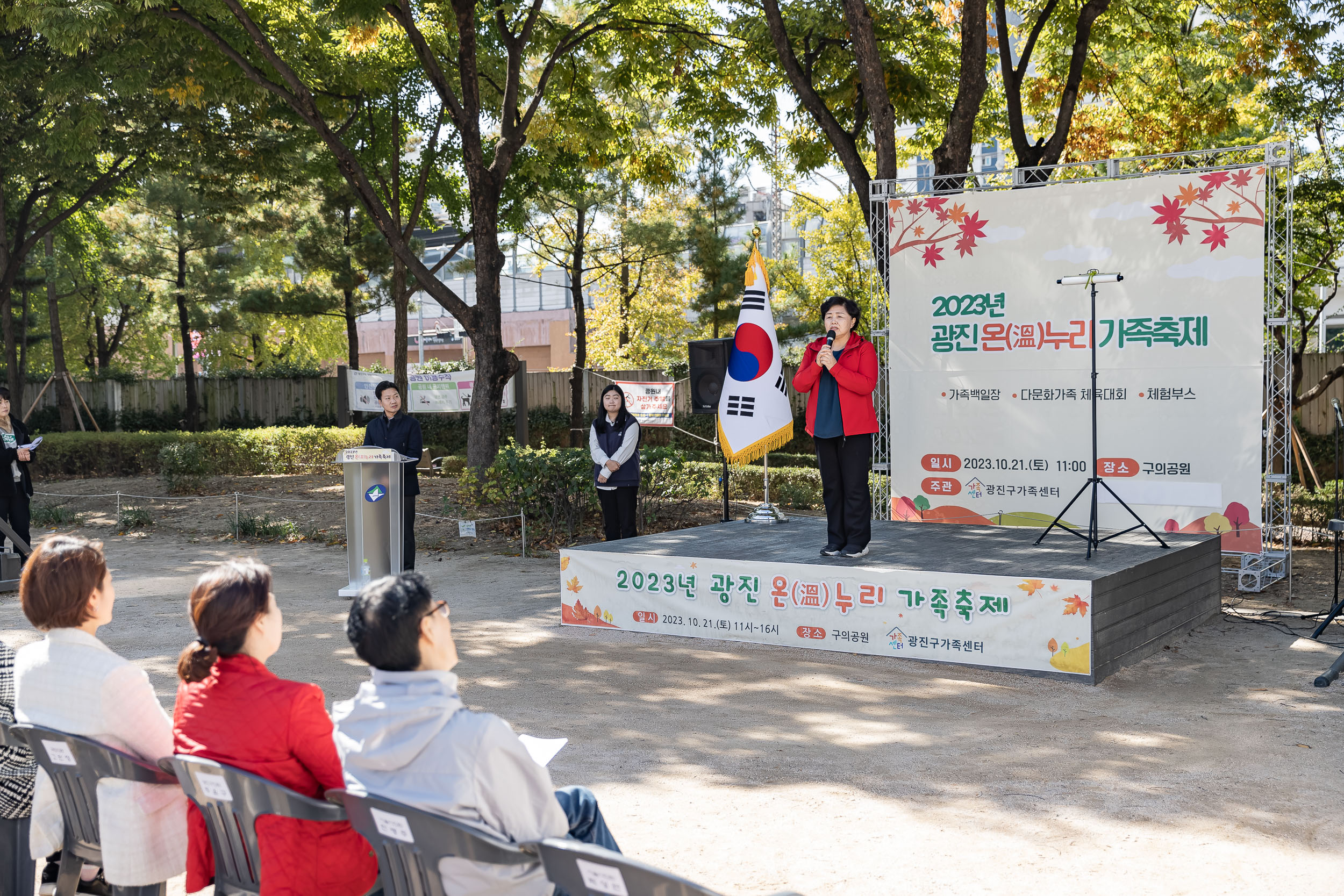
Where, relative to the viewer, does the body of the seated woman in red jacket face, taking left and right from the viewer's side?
facing away from the viewer and to the right of the viewer

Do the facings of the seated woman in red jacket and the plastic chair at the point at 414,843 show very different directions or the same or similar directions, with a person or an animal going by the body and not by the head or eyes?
same or similar directions

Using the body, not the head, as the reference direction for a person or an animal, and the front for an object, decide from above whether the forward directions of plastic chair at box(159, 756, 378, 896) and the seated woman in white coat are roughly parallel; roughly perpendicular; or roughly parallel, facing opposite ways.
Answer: roughly parallel

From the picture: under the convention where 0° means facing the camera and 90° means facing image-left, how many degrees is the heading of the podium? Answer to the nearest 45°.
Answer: approximately 0°

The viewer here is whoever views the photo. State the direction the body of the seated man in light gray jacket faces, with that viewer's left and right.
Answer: facing away from the viewer and to the right of the viewer

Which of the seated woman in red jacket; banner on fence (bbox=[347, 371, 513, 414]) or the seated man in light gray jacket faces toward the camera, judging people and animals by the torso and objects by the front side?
the banner on fence

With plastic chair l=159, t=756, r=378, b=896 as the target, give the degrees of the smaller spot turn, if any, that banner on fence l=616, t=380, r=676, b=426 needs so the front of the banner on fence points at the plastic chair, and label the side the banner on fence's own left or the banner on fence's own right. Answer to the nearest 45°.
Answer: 0° — it already faces it

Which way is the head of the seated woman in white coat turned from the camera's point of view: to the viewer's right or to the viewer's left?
to the viewer's right

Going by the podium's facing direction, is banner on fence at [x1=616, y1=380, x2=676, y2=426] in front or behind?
behind

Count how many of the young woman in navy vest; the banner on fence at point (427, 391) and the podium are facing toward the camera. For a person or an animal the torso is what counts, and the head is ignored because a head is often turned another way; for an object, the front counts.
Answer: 3

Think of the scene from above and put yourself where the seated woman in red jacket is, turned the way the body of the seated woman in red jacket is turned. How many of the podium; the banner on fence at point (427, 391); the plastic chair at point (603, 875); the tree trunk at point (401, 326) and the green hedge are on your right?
1

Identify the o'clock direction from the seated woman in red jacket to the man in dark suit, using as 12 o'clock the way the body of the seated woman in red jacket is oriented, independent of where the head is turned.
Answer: The man in dark suit is roughly at 11 o'clock from the seated woman in red jacket.

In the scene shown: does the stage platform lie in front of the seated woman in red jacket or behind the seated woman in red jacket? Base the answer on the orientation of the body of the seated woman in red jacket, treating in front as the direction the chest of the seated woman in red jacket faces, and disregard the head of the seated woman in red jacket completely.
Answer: in front

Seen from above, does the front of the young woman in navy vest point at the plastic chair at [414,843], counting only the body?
yes

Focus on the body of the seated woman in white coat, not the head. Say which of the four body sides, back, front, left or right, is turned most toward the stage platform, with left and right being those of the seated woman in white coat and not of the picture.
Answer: front

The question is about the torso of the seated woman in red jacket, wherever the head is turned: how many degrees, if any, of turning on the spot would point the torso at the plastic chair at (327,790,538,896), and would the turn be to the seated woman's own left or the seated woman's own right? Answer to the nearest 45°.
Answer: approximately 90° to the seated woman's own right

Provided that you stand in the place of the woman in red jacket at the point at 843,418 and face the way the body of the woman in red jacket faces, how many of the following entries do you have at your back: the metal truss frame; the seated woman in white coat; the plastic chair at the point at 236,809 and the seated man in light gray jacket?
1

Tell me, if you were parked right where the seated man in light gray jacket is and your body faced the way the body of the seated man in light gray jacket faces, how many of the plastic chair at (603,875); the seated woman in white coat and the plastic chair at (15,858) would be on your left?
2
